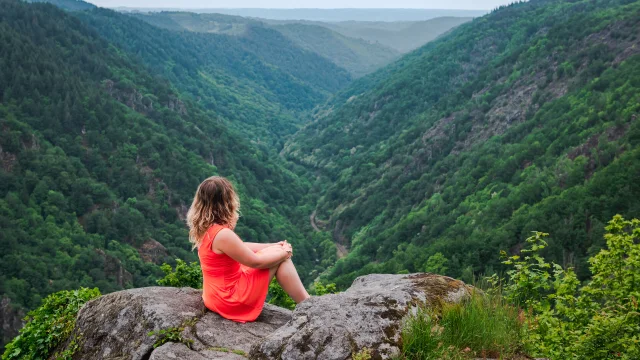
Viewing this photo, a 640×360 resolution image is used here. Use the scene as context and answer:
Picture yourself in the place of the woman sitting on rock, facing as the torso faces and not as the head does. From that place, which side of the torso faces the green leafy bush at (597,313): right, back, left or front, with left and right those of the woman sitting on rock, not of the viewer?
right

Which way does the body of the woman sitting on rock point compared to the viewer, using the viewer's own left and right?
facing away from the viewer and to the right of the viewer

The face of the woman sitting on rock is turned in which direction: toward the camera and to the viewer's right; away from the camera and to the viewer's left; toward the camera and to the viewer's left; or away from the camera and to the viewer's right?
away from the camera and to the viewer's right
